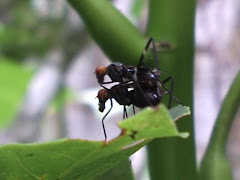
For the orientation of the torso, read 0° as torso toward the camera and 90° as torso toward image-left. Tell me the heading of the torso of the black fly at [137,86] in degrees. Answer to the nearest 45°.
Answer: approximately 90°
